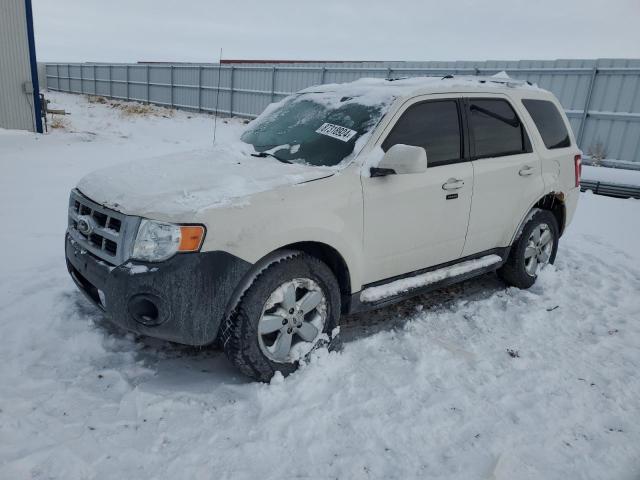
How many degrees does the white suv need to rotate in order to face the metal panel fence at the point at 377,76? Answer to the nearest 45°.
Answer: approximately 135° to its right

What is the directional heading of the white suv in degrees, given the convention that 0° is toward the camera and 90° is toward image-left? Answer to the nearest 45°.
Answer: approximately 45°

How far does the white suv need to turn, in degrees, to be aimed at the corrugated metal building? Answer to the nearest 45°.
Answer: approximately 90° to its right
